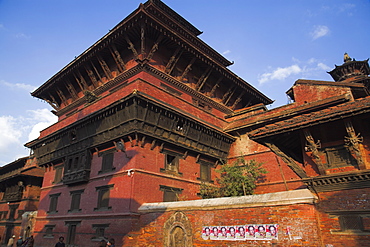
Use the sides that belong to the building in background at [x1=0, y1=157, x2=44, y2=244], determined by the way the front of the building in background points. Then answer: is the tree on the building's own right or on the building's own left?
on the building's own left

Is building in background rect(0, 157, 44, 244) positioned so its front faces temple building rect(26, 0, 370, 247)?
no

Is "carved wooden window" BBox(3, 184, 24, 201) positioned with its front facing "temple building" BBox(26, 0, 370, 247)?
no
